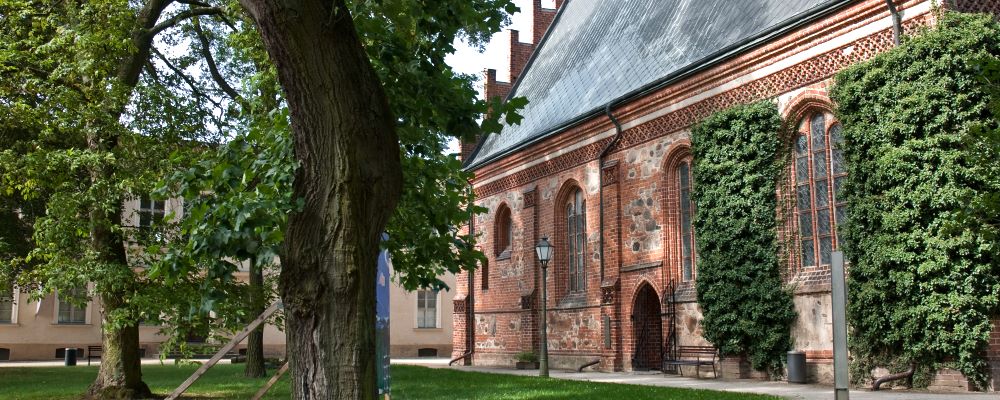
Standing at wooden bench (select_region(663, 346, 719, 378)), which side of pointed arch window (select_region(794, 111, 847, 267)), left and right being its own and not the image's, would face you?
right

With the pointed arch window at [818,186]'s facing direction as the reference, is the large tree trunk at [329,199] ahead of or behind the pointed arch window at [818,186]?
ahead

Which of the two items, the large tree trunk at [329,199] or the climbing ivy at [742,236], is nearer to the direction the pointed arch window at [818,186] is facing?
the large tree trunk

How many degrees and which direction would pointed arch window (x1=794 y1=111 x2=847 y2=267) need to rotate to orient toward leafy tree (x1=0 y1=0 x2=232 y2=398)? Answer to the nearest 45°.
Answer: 0° — it already faces it

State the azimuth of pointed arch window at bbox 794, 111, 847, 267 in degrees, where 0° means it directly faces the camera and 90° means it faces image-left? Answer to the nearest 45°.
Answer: approximately 45°

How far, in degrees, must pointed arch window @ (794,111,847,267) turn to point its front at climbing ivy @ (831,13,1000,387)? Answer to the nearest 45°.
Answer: approximately 90° to its left

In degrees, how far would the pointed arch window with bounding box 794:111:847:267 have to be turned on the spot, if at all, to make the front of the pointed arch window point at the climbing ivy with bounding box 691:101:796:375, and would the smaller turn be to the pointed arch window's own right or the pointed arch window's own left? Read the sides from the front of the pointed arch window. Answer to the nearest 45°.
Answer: approximately 90° to the pointed arch window's own right
